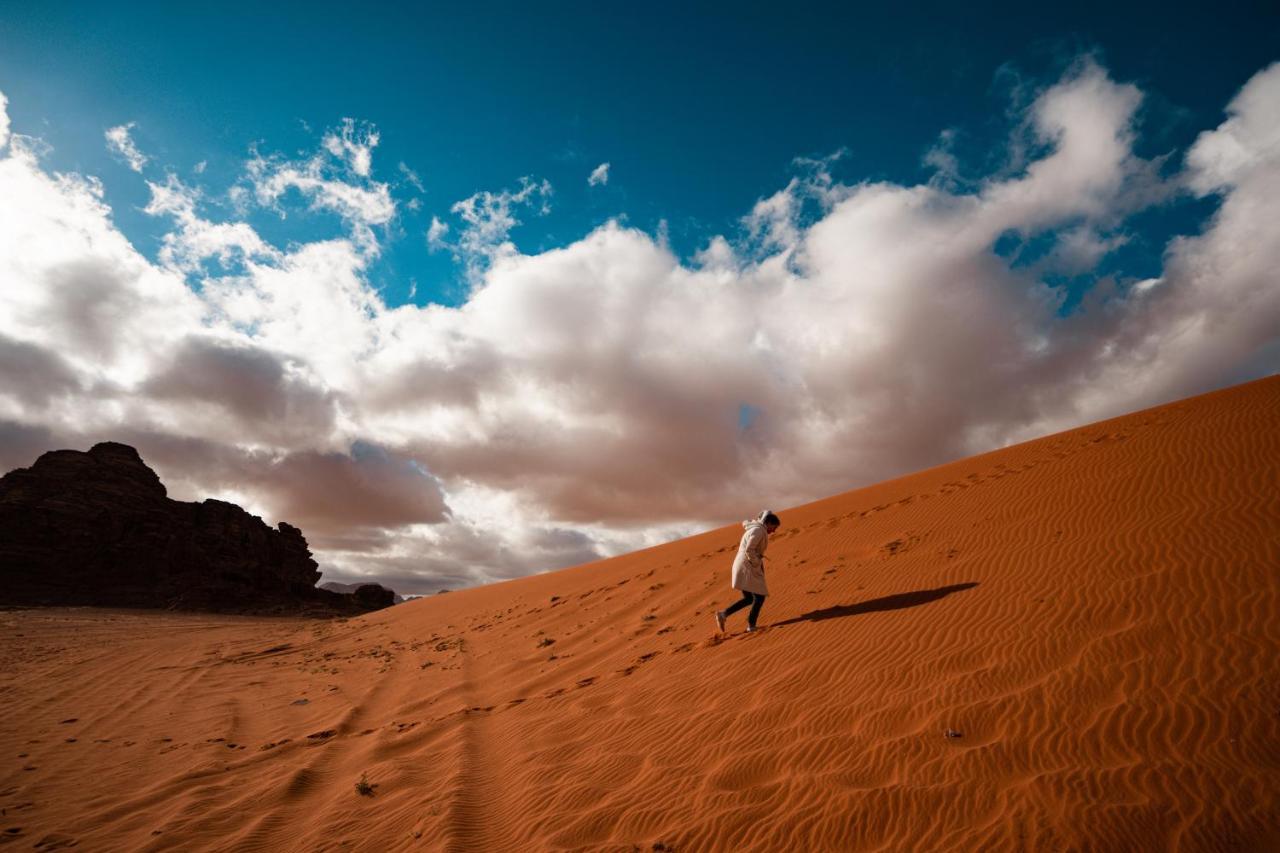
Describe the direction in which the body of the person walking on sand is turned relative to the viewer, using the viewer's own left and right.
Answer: facing to the right of the viewer

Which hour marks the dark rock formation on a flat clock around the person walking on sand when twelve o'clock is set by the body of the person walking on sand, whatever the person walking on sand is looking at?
The dark rock formation is roughly at 7 o'clock from the person walking on sand.

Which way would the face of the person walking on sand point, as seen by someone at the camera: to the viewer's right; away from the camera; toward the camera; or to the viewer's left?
to the viewer's right
